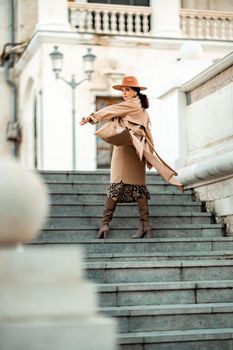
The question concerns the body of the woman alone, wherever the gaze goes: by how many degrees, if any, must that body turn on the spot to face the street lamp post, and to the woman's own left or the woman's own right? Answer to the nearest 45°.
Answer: approximately 90° to the woman's own right

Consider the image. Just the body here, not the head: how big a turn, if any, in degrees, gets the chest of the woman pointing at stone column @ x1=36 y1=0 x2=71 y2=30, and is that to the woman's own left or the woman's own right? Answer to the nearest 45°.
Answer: approximately 90° to the woman's own right
